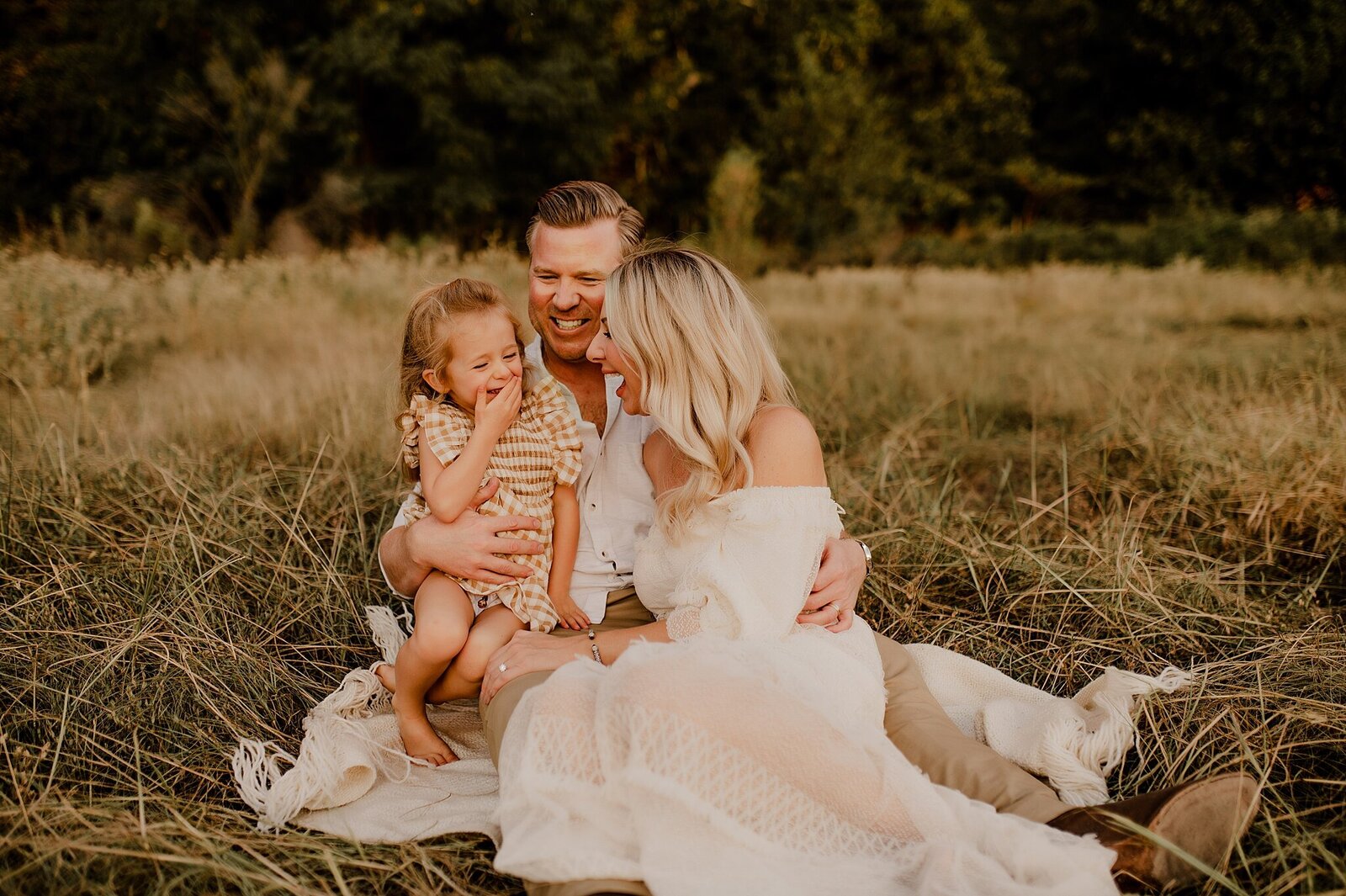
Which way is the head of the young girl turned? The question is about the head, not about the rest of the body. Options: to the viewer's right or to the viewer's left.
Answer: to the viewer's right

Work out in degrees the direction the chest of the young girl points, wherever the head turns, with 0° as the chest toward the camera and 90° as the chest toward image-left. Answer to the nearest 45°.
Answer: approximately 0°

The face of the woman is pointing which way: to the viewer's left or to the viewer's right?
to the viewer's left

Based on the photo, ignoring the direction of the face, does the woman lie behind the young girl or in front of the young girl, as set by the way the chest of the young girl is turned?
in front

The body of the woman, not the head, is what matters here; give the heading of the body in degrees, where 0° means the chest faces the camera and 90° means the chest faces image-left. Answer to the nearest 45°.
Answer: approximately 45°

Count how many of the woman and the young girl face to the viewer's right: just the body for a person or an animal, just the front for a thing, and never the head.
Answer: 0
